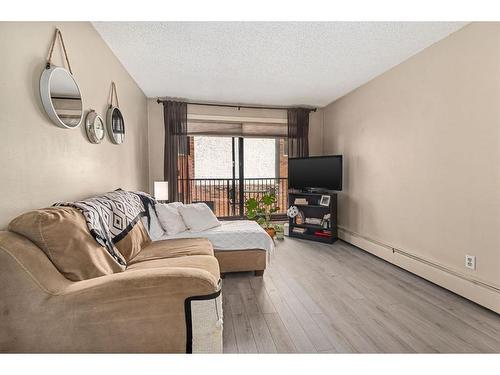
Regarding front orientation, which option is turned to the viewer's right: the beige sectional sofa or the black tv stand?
the beige sectional sofa

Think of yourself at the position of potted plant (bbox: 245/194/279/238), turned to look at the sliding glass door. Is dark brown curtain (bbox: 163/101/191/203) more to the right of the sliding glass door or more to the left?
left

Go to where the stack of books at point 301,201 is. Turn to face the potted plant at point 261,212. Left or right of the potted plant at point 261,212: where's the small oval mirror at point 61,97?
left

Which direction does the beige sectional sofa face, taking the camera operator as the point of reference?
facing to the right of the viewer

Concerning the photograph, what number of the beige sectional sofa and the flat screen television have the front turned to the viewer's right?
1

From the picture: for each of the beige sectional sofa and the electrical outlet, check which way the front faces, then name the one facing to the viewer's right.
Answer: the beige sectional sofa

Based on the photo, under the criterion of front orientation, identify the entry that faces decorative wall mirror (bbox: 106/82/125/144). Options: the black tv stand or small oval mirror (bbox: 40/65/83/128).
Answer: the black tv stand

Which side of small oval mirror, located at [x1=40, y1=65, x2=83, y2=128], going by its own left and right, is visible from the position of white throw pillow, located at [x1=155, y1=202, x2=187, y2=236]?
left
